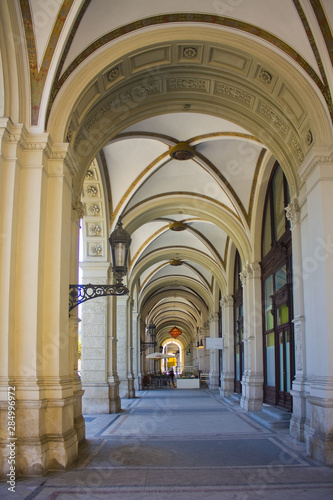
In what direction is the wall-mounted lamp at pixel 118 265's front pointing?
to the viewer's right
